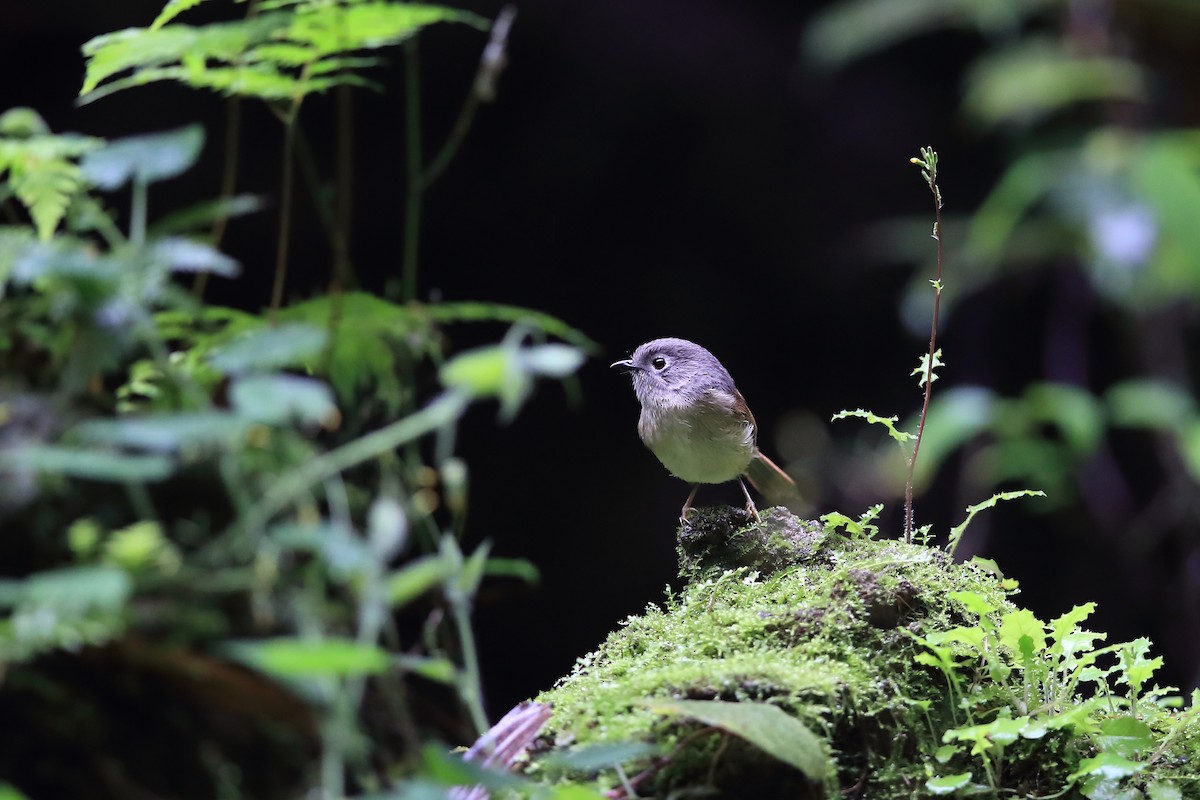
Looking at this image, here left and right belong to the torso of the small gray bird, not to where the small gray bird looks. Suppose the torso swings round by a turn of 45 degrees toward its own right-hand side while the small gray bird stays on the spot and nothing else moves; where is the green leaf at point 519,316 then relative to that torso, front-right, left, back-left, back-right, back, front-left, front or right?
front

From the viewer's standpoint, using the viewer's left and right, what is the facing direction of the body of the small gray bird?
facing the viewer and to the left of the viewer

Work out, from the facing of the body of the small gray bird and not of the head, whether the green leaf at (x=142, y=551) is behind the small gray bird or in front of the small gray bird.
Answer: in front

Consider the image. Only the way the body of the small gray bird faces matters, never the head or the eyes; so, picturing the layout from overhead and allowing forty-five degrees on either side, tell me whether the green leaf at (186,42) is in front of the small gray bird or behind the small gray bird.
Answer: in front

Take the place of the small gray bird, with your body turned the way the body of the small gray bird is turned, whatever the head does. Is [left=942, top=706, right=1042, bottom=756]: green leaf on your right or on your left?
on your left
